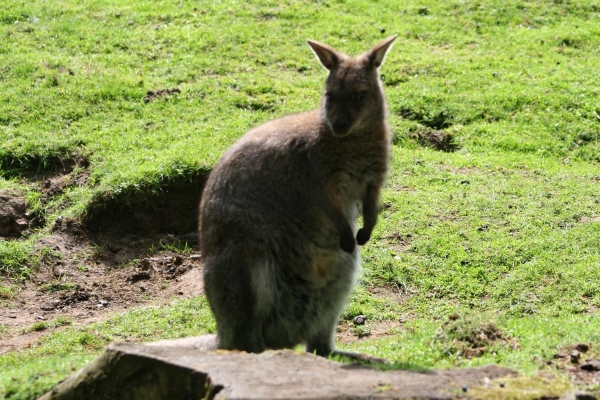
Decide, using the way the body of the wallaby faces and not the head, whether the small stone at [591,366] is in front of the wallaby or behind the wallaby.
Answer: in front

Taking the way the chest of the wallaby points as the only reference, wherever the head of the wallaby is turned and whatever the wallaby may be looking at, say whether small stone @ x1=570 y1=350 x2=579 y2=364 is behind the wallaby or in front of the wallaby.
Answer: in front
